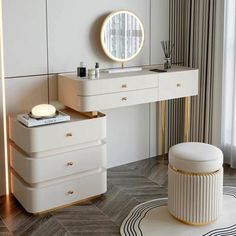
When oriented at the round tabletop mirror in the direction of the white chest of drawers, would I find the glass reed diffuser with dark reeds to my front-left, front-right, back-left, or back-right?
back-left

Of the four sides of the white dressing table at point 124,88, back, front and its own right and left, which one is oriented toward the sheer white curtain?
left

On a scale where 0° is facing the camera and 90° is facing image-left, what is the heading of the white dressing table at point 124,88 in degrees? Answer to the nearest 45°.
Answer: approximately 315°

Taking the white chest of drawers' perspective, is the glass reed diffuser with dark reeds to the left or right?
on its left

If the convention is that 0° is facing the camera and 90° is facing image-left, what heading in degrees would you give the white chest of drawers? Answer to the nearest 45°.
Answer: approximately 315°

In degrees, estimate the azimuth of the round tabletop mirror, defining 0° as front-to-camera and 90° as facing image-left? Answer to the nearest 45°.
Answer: approximately 315°

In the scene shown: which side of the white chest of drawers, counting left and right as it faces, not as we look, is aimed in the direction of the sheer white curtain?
left
